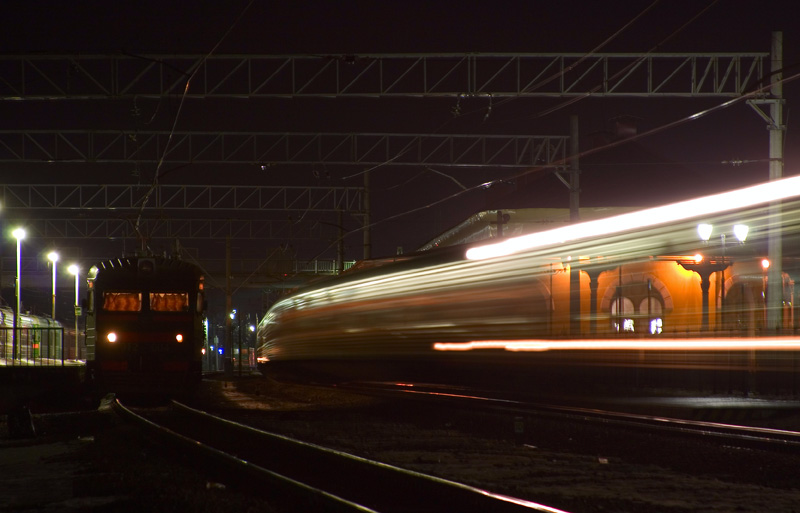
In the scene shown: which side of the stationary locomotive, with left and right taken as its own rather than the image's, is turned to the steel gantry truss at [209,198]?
back

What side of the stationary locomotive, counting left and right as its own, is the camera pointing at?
front

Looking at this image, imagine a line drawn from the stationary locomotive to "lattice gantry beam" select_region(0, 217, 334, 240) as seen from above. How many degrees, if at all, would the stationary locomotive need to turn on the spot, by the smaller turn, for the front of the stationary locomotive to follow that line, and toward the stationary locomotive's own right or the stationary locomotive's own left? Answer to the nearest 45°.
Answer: approximately 180°

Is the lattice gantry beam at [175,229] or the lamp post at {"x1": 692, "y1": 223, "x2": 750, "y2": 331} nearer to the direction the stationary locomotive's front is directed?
the lamp post

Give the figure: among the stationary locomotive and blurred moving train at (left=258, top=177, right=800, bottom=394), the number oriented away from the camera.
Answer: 0
